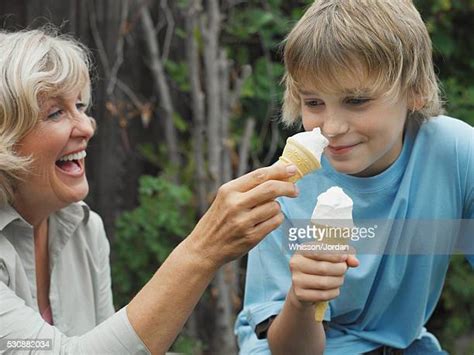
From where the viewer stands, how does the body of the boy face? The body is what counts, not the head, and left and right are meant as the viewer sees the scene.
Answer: facing the viewer and to the left of the viewer

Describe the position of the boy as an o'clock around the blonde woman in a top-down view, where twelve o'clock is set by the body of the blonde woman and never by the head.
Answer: The boy is roughly at 11 o'clock from the blonde woman.

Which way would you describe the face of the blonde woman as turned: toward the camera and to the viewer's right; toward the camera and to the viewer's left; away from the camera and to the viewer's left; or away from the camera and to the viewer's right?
toward the camera and to the viewer's right

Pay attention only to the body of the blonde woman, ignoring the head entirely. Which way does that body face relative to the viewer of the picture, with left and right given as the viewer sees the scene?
facing the viewer and to the right of the viewer

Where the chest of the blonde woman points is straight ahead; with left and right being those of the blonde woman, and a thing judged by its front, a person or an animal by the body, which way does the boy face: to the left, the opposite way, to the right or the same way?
to the right
